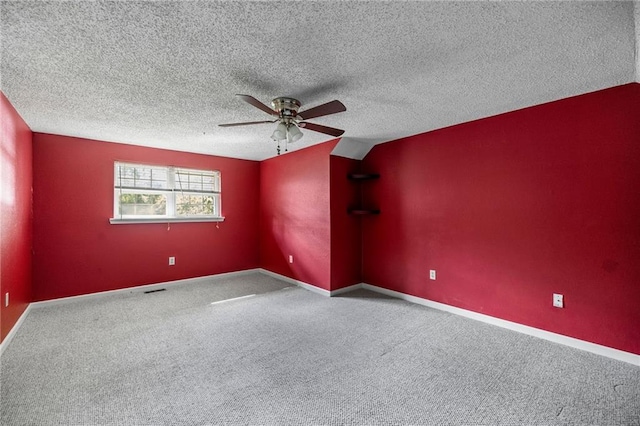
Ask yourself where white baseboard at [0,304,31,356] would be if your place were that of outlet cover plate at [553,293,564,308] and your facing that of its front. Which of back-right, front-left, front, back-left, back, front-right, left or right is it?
front

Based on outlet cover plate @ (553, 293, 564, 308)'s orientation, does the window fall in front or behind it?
in front

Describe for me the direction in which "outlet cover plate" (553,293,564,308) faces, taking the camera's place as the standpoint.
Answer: facing the viewer and to the left of the viewer

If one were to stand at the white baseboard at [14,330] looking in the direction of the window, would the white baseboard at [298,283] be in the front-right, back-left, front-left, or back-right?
front-right

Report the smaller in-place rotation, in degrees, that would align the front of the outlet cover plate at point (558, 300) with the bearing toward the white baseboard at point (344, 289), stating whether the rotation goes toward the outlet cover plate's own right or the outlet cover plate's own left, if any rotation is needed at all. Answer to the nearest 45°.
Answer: approximately 45° to the outlet cover plate's own right
